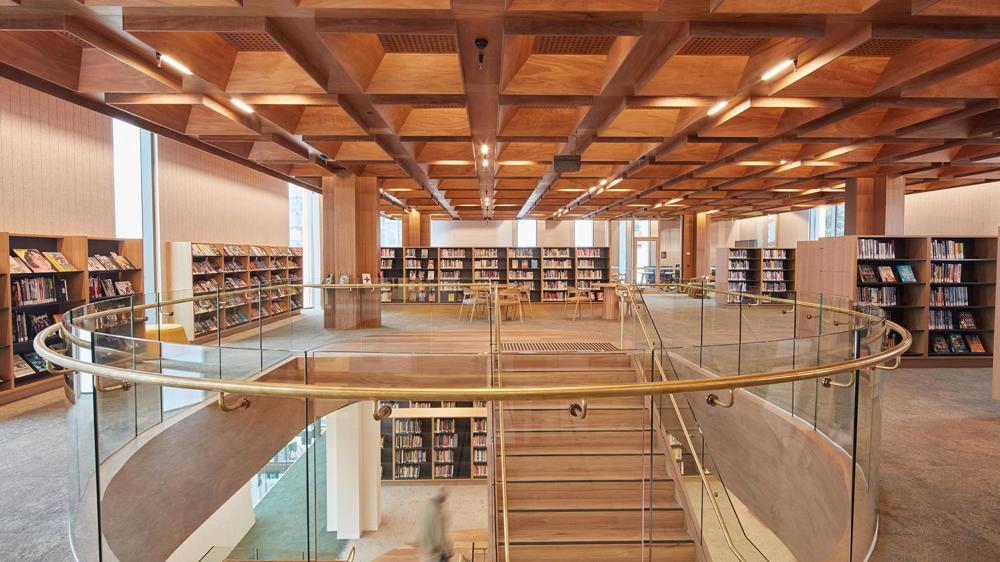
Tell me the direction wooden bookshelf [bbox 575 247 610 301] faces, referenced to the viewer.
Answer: facing the viewer

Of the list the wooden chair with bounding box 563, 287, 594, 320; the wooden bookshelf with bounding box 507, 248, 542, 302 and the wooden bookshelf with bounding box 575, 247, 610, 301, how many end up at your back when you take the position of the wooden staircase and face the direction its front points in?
3

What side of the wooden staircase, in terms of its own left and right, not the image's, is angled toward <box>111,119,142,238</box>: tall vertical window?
right

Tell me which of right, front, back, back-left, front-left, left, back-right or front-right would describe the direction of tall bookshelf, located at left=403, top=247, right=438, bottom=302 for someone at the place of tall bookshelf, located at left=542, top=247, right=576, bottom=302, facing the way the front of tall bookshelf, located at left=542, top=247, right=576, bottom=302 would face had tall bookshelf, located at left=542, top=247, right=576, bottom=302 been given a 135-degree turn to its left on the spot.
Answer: back-left

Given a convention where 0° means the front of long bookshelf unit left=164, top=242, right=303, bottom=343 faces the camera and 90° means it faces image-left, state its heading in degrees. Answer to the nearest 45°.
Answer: approximately 315°

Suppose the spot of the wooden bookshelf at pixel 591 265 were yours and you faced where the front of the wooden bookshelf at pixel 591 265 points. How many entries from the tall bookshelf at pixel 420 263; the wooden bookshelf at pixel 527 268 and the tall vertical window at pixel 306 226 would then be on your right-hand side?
3

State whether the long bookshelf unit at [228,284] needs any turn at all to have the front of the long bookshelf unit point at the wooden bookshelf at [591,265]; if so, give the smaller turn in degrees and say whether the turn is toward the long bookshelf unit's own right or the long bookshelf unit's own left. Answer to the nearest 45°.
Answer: approximately 45° to the long bookshelf unit's own left

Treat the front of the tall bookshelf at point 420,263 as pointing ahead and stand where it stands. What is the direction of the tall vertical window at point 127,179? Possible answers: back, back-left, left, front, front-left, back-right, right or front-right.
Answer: front-right

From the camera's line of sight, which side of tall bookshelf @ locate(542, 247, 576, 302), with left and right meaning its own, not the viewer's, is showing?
front

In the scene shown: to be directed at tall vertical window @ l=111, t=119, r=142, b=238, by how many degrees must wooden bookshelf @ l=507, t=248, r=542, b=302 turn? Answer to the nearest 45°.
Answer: approximately 45° to its right

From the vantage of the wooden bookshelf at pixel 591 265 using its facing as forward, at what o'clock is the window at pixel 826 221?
The window is roughly at 10 o'clock from the wooden bookshelf.

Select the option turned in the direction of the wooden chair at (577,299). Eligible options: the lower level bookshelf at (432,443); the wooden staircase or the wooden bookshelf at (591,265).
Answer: the wooden bookshelf

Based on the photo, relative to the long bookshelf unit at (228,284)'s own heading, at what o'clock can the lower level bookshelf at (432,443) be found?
The lower level bookshelf is roughly at 12 o'clock from the long bookshelf unit.

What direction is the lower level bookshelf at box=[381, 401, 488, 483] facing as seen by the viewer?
toward the camera

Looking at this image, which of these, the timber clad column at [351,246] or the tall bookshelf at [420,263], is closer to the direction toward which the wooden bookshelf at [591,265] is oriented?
the timber clad column
